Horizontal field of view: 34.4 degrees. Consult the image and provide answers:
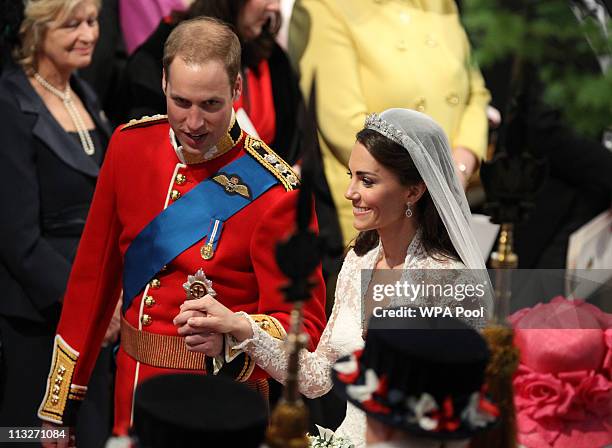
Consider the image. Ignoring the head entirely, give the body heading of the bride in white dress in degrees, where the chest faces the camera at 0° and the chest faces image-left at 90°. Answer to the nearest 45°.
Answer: approximately 45°

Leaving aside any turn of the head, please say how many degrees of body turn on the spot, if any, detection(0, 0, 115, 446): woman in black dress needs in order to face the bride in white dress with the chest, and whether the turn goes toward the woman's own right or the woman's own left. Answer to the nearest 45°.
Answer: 0° — they already face them
